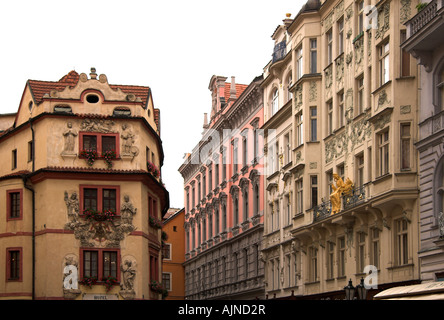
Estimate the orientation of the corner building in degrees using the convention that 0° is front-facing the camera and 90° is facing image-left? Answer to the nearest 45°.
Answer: approximately 0°

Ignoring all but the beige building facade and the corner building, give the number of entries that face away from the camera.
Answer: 0

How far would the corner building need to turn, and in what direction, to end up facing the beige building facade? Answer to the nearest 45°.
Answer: approximately 45° to its left
